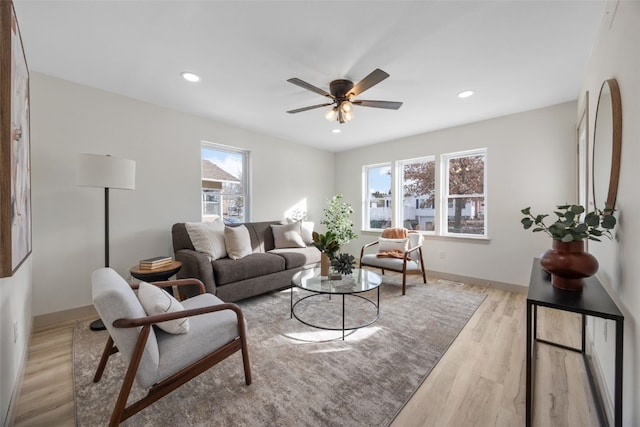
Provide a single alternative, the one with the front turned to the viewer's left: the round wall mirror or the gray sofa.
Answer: the round wall mirror

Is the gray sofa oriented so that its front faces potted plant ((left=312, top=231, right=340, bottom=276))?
yes

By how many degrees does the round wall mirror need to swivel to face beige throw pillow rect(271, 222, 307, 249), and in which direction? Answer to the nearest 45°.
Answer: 0° — it already faces it

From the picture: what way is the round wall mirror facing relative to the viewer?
to the viewer's left

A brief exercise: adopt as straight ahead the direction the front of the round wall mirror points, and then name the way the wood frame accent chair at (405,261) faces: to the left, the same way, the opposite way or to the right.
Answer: to the left

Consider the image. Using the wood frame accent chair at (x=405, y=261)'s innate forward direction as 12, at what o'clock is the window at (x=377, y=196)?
The window is roughly at 4 o'clock from the wood frame accent chair.

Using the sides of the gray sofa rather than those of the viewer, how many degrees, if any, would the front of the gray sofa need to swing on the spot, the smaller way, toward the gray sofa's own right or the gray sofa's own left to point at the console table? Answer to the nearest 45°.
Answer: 0° — it already faces it

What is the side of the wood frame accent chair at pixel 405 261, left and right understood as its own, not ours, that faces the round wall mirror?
left

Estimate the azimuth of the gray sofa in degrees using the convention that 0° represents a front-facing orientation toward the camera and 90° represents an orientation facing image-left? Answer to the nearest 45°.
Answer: approximately 315°

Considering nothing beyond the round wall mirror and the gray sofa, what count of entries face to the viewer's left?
1

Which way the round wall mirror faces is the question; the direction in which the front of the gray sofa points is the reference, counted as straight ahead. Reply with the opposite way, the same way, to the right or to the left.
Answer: the opposite way
